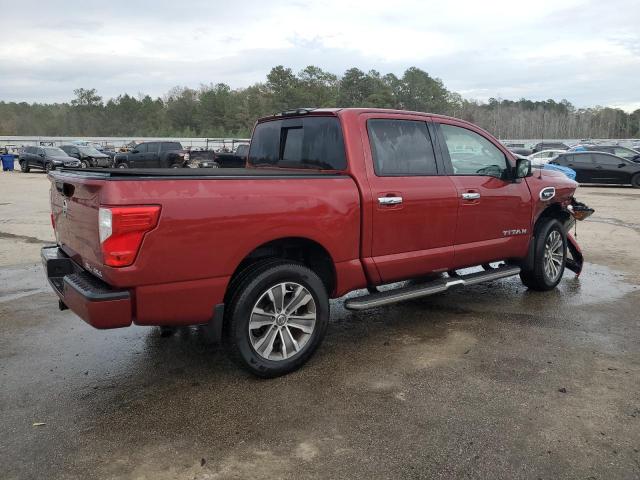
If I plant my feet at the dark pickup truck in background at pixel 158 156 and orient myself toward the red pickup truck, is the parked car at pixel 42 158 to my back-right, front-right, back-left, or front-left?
back-right

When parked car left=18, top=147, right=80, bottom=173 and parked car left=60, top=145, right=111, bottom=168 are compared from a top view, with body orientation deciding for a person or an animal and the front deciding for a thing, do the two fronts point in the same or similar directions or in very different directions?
same or similar directions

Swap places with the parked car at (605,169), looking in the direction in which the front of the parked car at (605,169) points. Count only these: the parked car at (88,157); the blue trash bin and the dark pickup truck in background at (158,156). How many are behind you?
3

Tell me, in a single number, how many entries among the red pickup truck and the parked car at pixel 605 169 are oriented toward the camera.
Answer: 0

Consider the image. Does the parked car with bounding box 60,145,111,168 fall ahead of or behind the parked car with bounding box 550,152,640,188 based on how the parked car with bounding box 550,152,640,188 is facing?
behind

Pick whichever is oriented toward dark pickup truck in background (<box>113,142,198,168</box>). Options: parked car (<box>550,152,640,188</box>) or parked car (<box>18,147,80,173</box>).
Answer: parked car (<box>18,147,80,173</box>)

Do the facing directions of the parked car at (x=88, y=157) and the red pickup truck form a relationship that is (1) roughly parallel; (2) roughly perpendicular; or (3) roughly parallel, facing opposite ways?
roughly perpendicular

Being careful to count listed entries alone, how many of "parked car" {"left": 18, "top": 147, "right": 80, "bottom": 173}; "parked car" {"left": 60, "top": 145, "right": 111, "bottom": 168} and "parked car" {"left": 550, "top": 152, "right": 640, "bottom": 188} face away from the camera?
0

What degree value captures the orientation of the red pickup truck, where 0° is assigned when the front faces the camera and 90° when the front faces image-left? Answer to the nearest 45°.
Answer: approximately 225°

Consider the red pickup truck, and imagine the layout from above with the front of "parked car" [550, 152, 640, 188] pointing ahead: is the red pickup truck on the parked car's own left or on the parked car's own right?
on the parked car's own right

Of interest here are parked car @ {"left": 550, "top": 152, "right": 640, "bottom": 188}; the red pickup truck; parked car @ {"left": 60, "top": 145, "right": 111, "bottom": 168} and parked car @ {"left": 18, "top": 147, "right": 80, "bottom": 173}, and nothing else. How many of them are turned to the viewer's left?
0

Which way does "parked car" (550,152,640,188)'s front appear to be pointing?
to the viewer's right

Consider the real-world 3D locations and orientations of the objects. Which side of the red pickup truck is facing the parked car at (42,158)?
left

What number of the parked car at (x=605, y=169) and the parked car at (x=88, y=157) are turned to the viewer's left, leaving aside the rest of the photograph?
0
